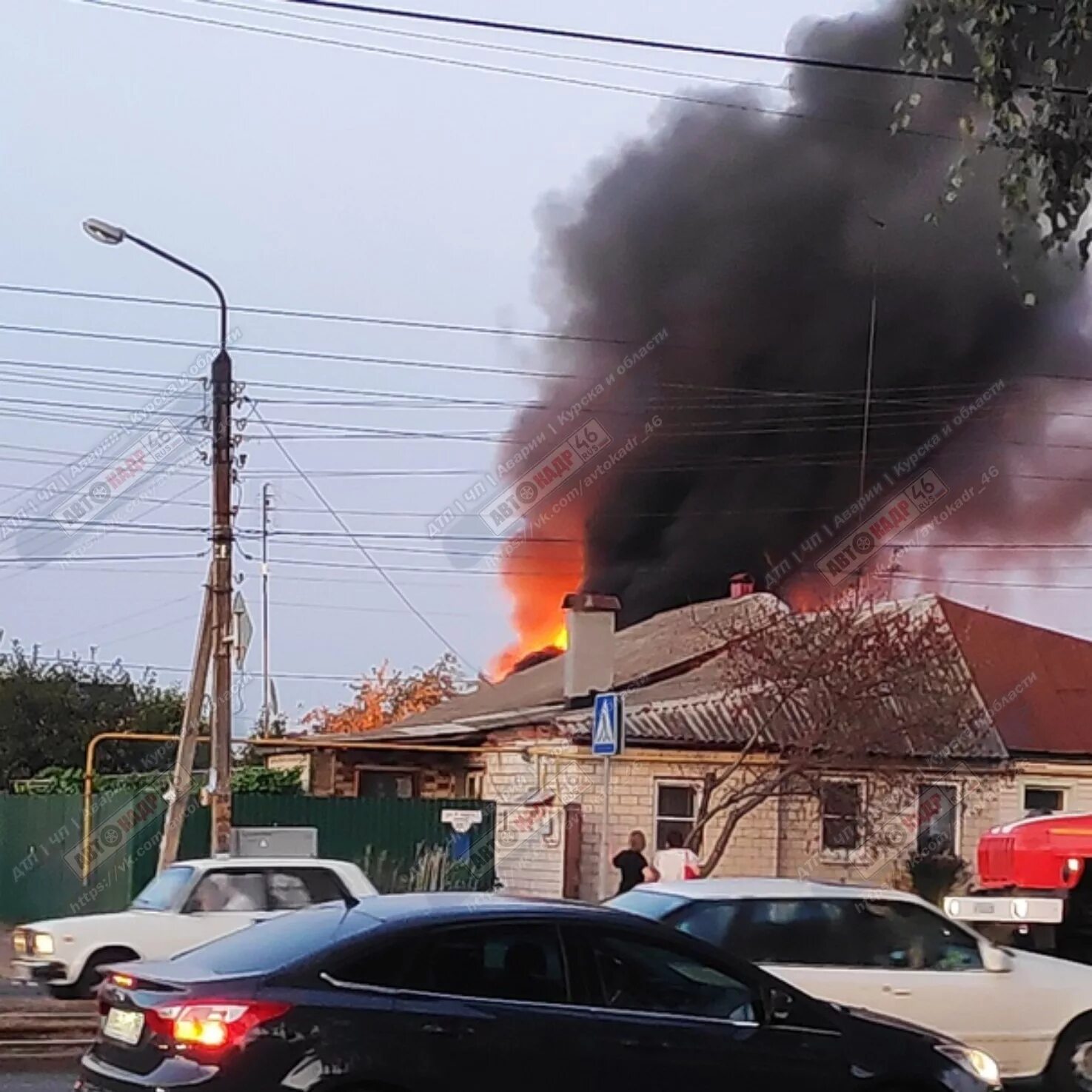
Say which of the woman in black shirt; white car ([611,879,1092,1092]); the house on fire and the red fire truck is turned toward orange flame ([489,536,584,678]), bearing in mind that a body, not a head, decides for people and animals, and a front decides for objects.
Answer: the woman in black shirt

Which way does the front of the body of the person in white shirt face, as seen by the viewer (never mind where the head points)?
away from the camera

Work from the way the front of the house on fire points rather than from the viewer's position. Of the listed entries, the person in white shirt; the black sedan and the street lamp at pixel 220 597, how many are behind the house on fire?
0

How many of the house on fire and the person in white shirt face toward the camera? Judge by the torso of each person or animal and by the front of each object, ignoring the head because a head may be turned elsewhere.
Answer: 1

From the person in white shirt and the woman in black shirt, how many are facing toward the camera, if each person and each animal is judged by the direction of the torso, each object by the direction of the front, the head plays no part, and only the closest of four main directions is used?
0

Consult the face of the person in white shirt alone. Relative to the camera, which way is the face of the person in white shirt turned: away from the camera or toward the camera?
away from the camera

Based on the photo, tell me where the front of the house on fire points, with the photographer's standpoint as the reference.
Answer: facing the viewer

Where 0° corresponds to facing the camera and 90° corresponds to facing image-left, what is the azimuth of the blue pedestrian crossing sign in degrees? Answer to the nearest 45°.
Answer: approximately 45°

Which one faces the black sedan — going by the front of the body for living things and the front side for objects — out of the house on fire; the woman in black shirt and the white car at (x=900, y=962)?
the house on fire

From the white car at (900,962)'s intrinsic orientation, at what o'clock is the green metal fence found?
The green metal fence is roughly at 8 o'clock from the white car.

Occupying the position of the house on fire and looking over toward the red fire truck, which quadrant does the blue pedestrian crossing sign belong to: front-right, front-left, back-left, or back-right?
front-right

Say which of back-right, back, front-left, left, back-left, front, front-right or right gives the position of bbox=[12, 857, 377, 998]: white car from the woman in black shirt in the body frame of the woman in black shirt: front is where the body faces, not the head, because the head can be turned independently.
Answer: back-left

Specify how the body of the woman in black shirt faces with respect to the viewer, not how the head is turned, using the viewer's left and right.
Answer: facing away from the viewer

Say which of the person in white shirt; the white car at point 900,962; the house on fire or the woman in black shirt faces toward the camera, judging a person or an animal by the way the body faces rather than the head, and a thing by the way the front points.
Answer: the house on fire

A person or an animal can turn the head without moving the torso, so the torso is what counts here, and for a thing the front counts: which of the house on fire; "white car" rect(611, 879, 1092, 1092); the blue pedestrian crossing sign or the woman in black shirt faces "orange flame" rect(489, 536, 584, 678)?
the woman in black shirt

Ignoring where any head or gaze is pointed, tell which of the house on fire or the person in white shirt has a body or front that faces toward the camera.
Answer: the house on fire

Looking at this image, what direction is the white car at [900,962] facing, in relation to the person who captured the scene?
facing to the right of the viewer

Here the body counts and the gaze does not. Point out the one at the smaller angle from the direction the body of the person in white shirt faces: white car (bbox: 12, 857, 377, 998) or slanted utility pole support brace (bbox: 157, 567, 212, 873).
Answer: the slanted utility pole support brace

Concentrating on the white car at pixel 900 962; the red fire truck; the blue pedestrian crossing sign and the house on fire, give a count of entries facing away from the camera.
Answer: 0

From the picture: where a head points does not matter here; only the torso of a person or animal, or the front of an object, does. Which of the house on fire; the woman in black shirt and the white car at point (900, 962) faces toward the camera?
the house on fire
